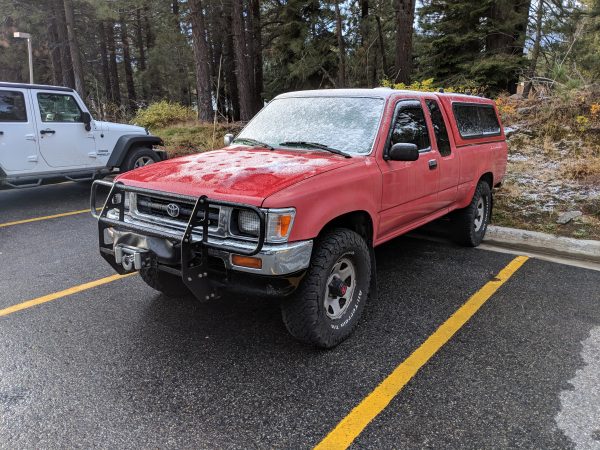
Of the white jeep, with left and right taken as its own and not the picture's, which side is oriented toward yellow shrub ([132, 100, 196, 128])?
left

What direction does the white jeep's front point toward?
to the viewer's right

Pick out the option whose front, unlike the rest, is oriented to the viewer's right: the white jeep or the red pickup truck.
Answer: the white jeep

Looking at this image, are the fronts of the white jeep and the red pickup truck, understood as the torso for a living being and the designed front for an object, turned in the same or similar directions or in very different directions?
very different directions

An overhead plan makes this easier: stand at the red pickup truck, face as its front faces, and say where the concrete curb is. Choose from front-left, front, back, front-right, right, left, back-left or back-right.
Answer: back

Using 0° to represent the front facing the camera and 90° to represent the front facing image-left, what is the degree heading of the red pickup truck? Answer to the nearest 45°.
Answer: approximately 45°

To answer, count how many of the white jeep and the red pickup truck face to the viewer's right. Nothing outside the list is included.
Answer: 1

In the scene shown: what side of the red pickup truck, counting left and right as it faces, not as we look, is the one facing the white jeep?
right

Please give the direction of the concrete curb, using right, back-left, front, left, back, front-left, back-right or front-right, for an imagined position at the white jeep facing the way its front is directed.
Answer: front-right
